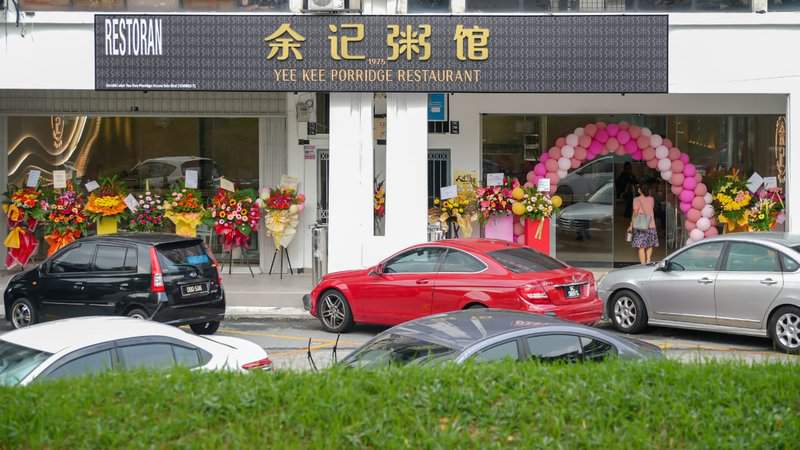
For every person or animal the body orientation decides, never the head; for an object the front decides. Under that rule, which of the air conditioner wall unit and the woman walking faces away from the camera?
the woman walking

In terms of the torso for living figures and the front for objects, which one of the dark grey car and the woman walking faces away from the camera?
the woman walking

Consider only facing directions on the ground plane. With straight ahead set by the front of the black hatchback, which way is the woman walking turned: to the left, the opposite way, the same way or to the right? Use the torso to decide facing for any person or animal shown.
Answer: to the right

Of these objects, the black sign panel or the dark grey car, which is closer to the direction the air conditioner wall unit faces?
the dark grey car

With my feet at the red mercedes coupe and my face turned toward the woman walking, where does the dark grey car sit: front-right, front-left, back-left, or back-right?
back-right

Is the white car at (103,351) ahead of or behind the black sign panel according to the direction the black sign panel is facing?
ahead

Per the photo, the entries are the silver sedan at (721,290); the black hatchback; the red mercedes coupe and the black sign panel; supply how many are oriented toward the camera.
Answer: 1

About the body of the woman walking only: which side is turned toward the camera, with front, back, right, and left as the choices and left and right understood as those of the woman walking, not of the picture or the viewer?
back

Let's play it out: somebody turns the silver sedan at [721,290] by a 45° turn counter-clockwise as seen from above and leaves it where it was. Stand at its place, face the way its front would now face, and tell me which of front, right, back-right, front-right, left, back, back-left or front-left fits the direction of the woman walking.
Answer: right

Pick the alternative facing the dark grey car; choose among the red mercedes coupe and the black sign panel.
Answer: the black sign panel

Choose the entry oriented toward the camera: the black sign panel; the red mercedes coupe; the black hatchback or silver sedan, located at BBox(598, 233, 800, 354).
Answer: the black sign panel

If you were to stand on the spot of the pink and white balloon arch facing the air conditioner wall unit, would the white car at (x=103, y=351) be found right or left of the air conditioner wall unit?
left

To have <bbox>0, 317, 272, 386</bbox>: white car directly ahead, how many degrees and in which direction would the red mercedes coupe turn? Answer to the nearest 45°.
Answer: approximately 90° to its left

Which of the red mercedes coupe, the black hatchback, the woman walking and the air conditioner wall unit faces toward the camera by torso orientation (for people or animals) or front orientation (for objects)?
the air conditioner wall unit

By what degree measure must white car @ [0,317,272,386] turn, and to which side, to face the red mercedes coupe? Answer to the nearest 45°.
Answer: approximately 180°

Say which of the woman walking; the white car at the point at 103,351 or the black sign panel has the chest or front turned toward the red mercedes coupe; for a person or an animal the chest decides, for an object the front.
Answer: the black sign panel
